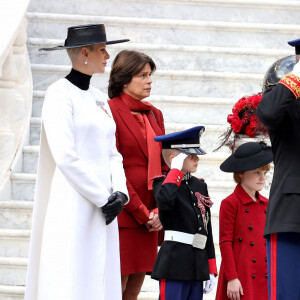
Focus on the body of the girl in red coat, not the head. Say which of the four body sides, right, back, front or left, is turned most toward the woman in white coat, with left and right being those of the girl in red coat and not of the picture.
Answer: right

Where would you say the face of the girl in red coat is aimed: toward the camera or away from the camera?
toward the camera

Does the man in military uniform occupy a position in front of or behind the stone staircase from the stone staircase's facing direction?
in front

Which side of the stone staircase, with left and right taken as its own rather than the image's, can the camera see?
front

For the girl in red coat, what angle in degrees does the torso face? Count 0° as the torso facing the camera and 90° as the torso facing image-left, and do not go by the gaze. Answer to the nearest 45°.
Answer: approximately 315°

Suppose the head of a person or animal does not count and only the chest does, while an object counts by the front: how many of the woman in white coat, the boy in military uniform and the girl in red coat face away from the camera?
0

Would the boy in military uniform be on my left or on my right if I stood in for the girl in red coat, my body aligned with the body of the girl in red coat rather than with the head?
on my right

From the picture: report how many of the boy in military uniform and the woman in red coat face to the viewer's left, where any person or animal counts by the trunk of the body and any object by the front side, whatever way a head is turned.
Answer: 0

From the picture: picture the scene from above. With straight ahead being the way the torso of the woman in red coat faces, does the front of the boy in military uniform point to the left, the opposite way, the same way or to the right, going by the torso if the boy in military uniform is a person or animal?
the same way

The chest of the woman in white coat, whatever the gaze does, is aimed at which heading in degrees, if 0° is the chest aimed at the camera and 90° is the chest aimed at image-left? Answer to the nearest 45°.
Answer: approximately 315°

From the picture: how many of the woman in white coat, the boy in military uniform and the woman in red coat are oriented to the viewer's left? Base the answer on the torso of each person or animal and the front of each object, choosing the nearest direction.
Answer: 0

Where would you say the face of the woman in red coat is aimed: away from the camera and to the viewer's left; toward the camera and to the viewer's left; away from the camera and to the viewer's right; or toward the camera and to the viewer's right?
toward the camera and to the viewer's right

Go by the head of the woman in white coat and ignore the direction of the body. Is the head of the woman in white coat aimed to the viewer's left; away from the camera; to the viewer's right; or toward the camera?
to the viewer's right
